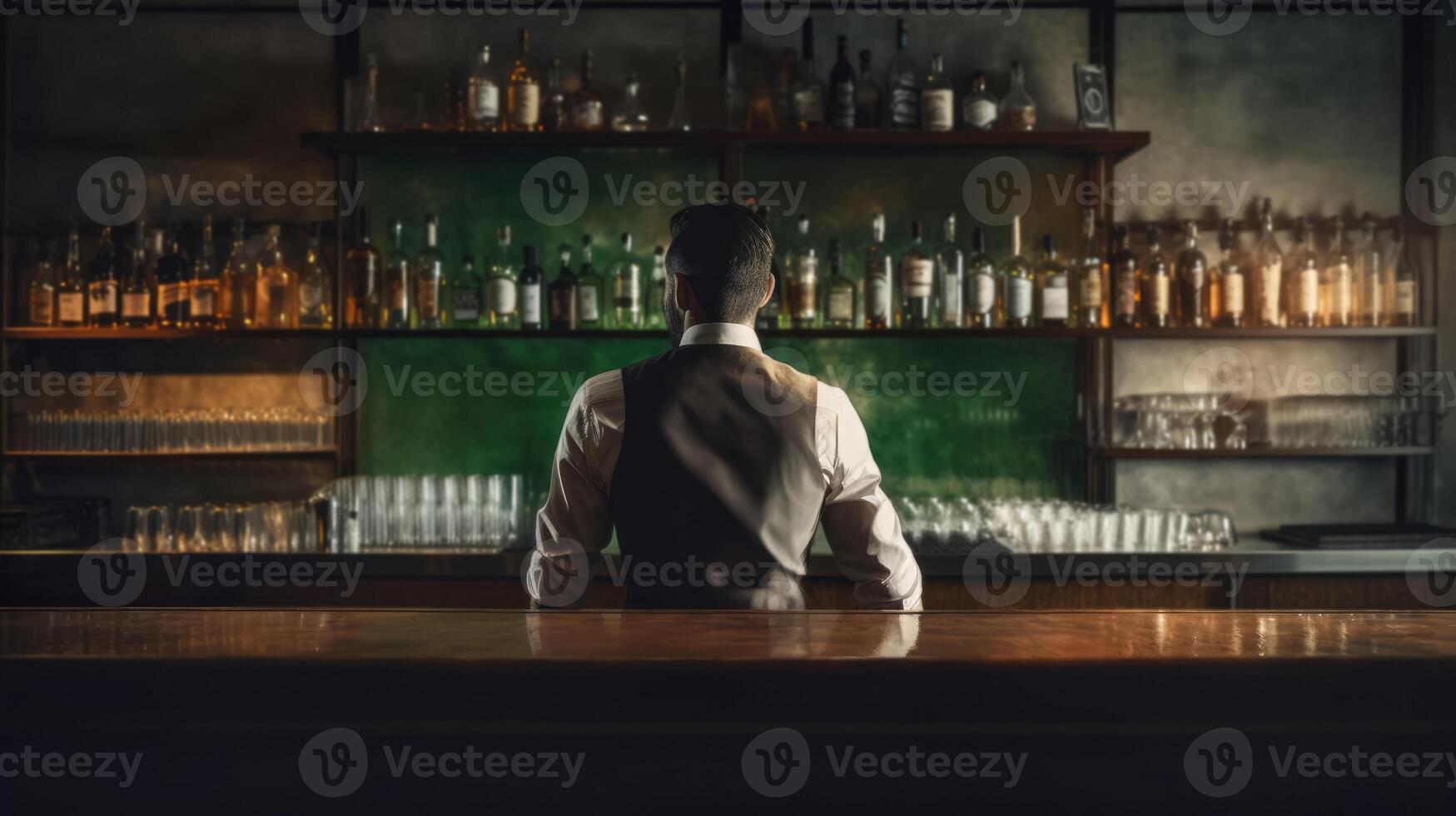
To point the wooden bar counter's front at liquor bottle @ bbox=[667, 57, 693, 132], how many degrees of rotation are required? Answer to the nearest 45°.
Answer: approximately 180°

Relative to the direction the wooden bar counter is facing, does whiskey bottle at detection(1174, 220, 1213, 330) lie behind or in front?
behind

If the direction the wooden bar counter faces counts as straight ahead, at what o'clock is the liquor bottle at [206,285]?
The liquor bottle is roughly at 5 o'clock from the wooden bar counter.

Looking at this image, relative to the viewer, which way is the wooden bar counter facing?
toward the camera

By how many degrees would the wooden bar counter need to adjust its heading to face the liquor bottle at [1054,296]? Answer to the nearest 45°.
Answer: approximately 135° to its left

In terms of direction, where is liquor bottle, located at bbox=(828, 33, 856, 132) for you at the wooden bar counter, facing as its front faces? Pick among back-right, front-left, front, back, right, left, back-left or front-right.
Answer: back

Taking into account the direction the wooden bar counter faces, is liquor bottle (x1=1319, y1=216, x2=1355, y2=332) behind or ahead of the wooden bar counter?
behind

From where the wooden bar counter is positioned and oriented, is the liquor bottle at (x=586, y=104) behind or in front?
behind

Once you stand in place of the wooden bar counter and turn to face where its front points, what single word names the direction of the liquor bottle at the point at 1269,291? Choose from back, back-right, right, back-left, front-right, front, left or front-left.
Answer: back-left

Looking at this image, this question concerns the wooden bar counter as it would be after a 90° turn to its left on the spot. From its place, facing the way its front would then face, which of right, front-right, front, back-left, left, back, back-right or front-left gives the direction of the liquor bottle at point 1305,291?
front-left

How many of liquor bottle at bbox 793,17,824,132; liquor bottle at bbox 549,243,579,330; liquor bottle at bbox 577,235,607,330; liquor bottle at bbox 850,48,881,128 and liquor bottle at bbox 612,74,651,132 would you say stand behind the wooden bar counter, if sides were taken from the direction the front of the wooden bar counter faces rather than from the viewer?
5

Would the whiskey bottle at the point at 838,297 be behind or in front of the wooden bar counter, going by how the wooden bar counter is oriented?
behind
